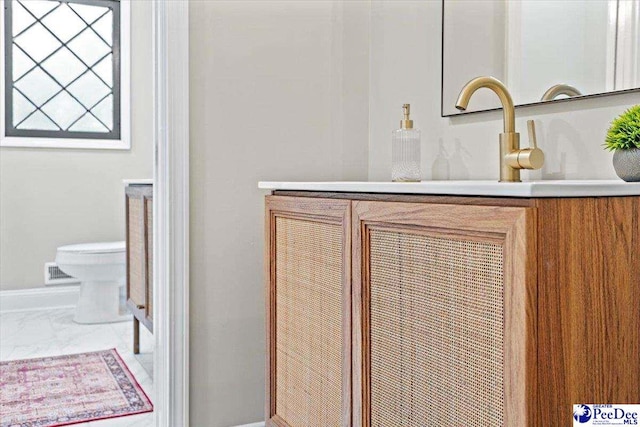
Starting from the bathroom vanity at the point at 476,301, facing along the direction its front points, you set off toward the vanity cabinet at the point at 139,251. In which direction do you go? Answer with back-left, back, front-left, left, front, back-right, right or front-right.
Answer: right

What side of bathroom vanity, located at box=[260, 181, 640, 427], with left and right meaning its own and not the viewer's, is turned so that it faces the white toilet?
right

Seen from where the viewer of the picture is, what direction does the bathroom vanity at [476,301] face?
facing the viewer and to the left of the viewer

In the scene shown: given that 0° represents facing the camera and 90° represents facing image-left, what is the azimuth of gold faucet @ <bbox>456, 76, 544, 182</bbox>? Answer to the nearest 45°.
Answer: approximately 45°

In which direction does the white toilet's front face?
to the viewer's left

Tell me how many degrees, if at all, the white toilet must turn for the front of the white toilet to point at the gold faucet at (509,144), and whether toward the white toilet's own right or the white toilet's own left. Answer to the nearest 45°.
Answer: approximately 90° to the white toilet's own left

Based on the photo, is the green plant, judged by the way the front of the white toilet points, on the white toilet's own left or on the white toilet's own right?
on the white toilet's own left

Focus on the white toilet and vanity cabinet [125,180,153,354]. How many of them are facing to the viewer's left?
2

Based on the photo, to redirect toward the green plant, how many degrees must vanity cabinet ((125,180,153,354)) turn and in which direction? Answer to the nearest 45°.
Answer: approximately 135° to its left

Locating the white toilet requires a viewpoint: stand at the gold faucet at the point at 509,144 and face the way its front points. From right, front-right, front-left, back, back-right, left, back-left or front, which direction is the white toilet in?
right

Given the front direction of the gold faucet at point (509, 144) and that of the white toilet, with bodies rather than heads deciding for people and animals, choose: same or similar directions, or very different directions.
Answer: same or similar directions

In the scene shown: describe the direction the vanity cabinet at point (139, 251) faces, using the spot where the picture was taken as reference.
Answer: facing to the left of the viewer
